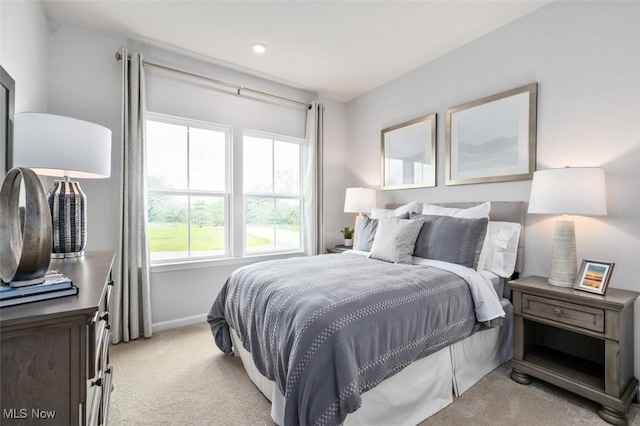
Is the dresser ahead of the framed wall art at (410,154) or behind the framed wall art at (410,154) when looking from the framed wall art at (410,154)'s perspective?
ahead

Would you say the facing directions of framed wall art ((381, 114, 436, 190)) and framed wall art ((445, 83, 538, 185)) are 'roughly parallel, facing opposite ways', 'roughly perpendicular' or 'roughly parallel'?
roughly parallel

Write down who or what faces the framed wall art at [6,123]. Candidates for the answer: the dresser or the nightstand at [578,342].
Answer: the nightstand

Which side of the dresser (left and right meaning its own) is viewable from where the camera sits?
right

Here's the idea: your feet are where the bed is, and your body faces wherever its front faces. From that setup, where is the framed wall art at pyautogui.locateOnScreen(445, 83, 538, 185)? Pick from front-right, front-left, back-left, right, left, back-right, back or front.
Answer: back

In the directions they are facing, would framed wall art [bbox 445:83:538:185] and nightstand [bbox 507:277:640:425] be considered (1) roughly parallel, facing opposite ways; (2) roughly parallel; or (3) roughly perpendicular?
roughly parallel

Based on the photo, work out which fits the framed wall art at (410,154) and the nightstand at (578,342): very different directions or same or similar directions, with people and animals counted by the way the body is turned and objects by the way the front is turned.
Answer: same or similar directions

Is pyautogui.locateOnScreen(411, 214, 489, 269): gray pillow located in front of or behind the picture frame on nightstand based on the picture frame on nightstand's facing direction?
in front

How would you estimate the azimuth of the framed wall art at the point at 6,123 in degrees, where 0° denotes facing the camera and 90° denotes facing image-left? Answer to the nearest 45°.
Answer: approximately 270°

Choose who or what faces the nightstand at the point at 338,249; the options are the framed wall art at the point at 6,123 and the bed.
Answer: the framed wall art

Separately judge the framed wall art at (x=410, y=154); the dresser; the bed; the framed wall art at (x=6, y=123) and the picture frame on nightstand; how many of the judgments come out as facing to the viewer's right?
2

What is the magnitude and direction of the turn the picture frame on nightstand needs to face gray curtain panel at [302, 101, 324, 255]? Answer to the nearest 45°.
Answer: approximately 45° to its right

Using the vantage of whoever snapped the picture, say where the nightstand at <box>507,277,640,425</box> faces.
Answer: facing the viewer and to the left of the viewer

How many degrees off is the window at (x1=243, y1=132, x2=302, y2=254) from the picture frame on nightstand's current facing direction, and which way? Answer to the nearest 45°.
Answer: approximately 45° to its right

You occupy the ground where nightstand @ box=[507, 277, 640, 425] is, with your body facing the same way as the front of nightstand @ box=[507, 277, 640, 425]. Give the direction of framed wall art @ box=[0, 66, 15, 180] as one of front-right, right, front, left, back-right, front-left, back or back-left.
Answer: front

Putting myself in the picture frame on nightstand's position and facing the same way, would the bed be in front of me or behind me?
in front
